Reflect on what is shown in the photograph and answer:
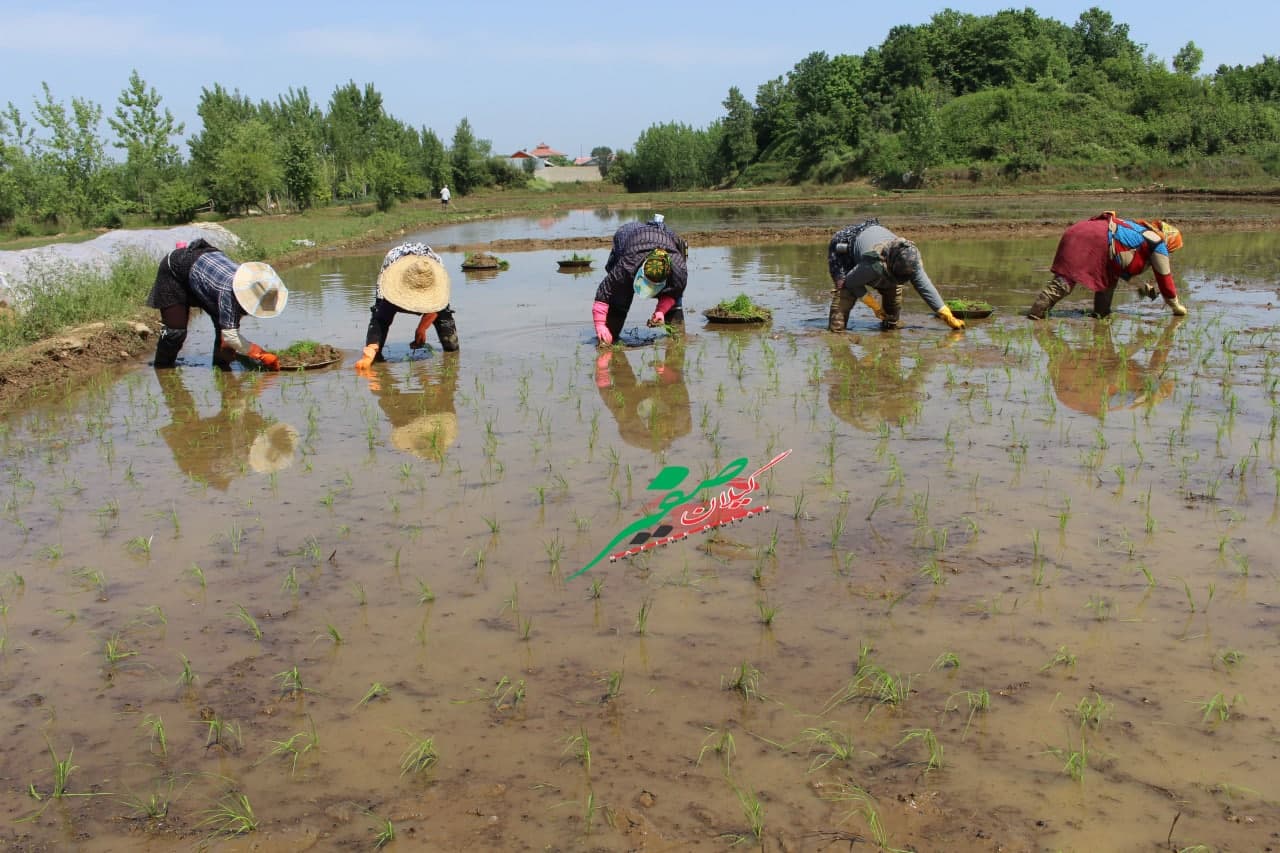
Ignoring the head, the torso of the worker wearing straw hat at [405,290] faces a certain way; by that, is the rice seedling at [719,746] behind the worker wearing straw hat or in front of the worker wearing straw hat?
in front

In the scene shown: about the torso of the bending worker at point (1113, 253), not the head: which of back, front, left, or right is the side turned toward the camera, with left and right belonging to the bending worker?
right

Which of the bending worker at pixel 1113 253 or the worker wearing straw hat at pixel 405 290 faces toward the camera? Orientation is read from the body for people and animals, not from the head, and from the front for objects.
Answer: the worker wearing straw hat

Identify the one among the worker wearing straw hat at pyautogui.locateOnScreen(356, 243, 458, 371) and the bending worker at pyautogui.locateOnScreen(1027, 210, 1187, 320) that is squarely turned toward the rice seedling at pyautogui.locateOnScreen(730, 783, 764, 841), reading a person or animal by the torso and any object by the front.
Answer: the worker wearing straw hat

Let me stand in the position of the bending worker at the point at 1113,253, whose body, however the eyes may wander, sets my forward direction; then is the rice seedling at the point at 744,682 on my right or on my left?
on my right

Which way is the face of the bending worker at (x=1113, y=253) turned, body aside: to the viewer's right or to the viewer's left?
to the viewer's right

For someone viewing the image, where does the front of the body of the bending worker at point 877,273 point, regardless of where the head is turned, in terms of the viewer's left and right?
facing the viewer and to the right of the viewer

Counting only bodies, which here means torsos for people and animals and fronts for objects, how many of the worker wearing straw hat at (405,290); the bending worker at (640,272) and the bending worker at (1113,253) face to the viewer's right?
1

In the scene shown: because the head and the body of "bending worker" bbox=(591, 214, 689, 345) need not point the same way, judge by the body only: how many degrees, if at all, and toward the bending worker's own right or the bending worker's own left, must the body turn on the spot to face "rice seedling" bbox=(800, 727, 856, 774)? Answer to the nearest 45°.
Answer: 0° — they already face it

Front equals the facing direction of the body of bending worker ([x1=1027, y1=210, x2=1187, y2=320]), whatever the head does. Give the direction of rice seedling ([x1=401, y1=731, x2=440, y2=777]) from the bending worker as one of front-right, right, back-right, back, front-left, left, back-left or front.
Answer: right

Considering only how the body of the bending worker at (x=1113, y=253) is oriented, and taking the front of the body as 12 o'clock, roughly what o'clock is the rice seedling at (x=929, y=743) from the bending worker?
The rice seedling is roughly at 3 o'clock from the bending worker.

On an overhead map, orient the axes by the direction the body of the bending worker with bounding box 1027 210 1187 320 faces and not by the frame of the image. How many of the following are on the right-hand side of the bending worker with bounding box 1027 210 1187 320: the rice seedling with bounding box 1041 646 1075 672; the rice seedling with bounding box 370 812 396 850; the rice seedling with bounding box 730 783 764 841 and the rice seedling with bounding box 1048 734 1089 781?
4

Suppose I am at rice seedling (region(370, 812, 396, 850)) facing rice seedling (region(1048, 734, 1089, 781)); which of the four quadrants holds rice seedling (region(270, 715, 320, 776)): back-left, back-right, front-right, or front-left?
back-left

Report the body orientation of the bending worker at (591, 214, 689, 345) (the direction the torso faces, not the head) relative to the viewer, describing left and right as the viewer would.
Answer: facing the viewer

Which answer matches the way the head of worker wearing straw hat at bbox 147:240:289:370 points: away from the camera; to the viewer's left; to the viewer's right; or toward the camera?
to the viewer's right

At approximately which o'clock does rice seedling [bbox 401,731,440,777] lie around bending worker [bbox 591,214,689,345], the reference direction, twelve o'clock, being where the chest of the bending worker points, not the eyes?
The rice seedling is roughly at 12 o'clock from the bending worker.
